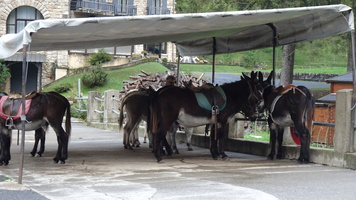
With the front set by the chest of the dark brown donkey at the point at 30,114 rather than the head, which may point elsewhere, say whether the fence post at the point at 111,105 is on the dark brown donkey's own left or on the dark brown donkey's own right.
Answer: on the dark brown donkey's own right

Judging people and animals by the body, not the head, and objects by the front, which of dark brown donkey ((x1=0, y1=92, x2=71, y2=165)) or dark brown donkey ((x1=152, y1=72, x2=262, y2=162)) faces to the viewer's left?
dark brown donkey ((x1=0, y1=92, x2=71, y2=165))

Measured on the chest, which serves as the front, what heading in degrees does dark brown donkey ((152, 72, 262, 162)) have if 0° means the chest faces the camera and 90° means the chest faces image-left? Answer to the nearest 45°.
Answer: approximately 270°

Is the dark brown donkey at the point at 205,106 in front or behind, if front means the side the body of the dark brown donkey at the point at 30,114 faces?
behind

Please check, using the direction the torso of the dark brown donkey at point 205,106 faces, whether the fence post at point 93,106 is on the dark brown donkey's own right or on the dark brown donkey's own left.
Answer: on the dark brown donkey's own left

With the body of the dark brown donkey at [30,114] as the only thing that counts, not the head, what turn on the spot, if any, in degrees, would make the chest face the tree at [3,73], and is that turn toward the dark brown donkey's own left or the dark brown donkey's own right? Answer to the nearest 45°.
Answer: approximately 90° to the dark brown donkey's own right

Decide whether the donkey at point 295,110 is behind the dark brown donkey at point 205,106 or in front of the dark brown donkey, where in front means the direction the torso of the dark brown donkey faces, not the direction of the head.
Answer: in front

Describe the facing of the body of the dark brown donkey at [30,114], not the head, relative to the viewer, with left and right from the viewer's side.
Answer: facing to the left of the viewer

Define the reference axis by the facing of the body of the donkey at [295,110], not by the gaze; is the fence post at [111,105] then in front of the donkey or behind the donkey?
in front

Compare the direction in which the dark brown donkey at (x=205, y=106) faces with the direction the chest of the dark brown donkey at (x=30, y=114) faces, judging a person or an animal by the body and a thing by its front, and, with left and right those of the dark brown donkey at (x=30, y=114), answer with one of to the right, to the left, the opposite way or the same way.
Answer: the opposite way
